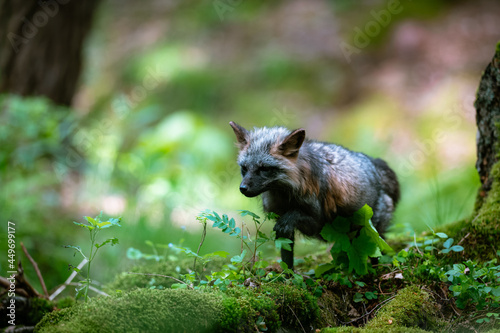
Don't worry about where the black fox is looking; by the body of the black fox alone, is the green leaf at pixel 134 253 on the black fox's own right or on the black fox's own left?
on the black fox's own right

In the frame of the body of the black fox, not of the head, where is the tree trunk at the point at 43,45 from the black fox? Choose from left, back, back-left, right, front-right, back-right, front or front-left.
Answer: right

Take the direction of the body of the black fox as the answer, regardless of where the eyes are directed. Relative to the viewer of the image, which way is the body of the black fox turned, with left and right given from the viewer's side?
facing the viewer and to the left of the viewer
